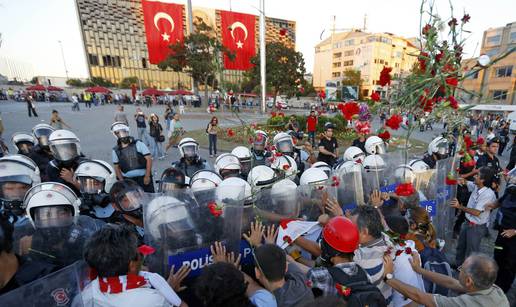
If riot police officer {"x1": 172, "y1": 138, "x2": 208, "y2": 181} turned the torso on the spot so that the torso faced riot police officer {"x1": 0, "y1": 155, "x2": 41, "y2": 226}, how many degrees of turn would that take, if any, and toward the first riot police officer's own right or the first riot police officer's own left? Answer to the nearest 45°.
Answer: approximately 45° to the first riot police officer's own right

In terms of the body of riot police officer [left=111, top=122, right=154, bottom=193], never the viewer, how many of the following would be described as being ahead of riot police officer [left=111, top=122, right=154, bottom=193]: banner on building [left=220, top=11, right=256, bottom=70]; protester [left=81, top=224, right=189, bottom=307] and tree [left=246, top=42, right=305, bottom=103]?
1

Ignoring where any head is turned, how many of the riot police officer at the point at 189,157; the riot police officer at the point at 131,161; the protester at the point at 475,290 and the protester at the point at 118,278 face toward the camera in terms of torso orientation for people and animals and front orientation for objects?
2

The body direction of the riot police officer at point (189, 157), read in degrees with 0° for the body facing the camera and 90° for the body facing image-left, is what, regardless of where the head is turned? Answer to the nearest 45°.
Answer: approximately 0°

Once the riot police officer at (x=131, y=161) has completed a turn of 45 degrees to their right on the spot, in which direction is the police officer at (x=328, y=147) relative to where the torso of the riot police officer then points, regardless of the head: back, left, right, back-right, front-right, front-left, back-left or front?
back-left

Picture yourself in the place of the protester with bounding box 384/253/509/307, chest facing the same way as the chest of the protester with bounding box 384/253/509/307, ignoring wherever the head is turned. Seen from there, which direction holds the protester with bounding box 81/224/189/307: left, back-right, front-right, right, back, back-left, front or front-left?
left

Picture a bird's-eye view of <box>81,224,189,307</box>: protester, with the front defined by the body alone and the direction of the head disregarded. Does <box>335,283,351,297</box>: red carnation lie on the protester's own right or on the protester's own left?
on the protester's own right

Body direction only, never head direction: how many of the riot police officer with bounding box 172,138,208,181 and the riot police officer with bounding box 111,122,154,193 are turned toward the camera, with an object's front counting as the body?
2

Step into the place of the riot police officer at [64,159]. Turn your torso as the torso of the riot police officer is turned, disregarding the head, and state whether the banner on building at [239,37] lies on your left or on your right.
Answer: on your left

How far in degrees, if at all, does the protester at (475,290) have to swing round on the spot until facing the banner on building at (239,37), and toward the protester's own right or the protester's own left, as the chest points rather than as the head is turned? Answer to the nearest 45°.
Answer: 0° — they already face it

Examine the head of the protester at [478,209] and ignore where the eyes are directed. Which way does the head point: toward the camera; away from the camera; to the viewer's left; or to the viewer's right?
to the viewer's left

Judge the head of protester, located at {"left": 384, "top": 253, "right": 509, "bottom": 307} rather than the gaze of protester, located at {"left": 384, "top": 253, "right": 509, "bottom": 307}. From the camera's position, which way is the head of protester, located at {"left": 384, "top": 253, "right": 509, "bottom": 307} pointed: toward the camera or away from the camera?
away from the camera

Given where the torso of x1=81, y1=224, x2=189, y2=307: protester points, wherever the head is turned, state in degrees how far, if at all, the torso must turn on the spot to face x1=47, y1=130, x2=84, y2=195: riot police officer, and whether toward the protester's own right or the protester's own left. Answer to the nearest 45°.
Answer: approximately 45° to the protester's own left

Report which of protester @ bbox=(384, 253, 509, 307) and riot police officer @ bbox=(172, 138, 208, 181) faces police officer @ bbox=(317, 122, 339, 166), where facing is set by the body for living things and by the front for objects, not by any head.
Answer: protester @ bbox=(384, 253, 509, 307)

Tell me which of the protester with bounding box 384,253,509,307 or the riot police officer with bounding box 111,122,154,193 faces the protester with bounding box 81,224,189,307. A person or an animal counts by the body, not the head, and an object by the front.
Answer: the riot police officer

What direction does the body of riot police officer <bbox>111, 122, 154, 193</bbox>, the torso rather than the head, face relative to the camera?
toward the camera
